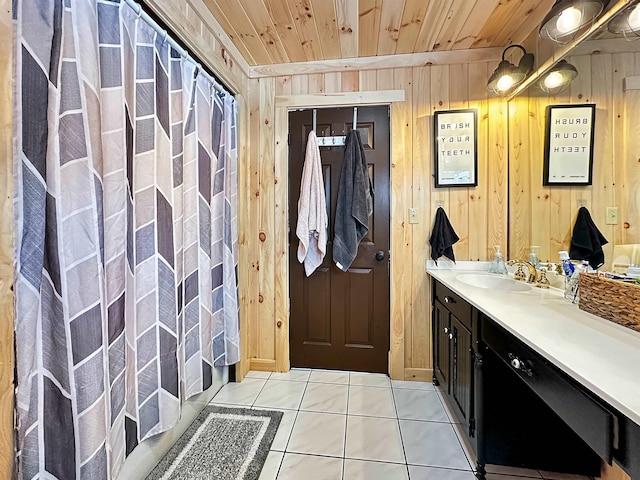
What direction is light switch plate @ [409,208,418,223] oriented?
toward the camera

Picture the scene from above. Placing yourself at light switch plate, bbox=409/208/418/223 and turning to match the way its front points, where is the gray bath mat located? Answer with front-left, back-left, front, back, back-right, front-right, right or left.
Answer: front-right

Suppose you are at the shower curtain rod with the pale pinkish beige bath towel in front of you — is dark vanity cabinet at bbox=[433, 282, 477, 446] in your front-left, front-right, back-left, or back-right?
front-right

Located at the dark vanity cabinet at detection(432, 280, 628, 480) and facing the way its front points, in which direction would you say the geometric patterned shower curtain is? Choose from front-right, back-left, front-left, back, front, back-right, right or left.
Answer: front

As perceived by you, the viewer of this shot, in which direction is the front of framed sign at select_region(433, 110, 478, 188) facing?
facing the viewer

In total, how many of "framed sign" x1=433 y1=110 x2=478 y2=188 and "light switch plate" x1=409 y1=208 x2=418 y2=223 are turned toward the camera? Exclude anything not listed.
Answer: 2

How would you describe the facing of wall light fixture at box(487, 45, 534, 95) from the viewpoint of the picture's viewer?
facing the viewer and to the left of the viewer

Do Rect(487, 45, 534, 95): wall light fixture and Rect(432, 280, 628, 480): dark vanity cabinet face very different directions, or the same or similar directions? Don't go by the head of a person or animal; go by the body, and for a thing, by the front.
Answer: same or similar directions
